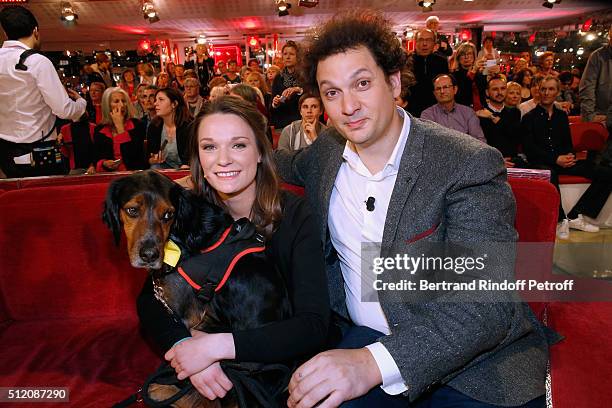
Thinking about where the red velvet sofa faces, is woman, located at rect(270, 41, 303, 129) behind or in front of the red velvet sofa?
behind

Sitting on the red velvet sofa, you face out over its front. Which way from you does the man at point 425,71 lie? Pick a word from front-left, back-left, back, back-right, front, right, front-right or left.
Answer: back-left

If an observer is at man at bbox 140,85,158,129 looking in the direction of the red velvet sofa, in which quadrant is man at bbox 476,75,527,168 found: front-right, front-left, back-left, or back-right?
front-left

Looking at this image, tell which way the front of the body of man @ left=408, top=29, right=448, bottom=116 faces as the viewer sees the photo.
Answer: toward the camera

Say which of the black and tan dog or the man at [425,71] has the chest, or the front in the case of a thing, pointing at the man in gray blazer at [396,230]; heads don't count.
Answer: the man

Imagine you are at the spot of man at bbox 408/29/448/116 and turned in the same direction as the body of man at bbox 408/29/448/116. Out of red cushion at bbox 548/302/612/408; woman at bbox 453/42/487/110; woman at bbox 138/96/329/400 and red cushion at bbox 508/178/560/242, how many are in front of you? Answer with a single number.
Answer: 3

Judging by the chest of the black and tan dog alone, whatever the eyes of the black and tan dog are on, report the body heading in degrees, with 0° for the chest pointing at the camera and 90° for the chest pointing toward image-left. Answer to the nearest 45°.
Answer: approximately 45°

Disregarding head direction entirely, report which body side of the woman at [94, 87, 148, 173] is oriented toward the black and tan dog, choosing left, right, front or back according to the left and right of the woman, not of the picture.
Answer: front

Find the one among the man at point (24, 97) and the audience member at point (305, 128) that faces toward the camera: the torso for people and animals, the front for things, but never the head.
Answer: the audience member

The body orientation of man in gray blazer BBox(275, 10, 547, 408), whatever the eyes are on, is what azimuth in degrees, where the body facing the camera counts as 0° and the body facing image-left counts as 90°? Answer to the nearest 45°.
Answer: approximately 45°

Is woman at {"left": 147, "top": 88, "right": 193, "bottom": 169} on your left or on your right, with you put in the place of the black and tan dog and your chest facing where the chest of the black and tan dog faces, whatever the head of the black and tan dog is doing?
on your right

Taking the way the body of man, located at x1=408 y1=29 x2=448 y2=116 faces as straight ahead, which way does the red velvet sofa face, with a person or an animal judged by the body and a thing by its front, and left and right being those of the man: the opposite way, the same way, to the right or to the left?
the same way

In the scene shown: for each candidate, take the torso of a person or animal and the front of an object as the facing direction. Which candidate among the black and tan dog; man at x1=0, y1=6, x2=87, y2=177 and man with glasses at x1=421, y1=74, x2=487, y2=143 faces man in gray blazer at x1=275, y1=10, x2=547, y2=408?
the man with glasses

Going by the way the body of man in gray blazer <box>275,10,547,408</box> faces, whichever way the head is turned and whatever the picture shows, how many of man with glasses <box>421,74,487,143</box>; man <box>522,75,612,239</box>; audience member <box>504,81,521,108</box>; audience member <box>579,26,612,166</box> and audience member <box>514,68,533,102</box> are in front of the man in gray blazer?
0

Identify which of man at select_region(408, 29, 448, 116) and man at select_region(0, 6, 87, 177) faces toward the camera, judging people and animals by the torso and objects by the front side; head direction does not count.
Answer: man at select_region(408, 29, 448, 116)

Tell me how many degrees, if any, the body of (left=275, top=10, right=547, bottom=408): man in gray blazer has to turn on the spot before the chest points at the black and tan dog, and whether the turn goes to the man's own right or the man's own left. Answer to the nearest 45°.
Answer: approximately 45° to the man's own right

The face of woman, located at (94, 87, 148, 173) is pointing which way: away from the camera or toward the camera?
toward the camera

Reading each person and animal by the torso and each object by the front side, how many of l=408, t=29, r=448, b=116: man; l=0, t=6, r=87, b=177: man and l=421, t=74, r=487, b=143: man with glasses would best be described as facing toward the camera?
2

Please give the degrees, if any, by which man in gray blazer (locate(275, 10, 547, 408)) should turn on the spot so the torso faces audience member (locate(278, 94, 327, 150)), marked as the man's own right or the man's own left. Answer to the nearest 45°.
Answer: approximately 135° to the man's own right

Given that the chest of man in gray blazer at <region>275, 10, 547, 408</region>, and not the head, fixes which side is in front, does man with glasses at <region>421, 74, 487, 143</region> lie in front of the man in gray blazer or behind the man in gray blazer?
behind
